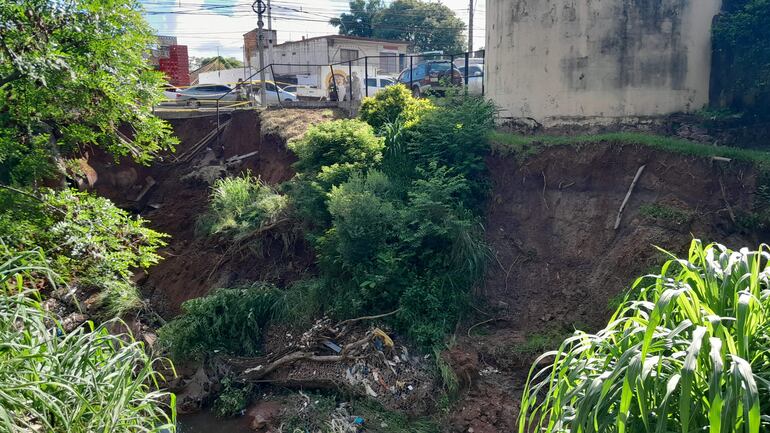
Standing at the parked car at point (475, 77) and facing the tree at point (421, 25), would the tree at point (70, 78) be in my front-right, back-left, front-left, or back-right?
back-left

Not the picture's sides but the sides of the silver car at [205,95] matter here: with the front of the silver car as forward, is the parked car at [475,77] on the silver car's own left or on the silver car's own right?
on the silver car's own right
